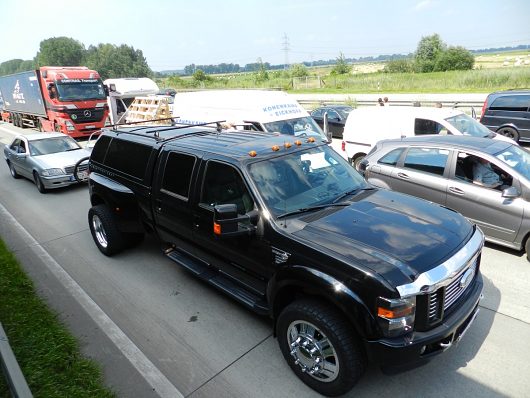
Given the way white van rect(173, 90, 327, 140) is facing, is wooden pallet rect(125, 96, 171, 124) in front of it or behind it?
behind

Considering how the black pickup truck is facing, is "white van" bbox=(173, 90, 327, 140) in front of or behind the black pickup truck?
behind

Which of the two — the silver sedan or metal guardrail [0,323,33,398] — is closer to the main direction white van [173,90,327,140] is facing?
the metal guardrail

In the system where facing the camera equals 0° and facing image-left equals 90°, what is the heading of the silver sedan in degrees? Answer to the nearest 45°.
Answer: approximately 315°

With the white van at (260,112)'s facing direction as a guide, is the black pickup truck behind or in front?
in front

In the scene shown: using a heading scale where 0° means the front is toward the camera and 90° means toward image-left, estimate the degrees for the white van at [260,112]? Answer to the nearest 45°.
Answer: approximately 315°

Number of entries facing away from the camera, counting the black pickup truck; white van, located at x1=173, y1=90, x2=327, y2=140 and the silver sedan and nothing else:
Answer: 0

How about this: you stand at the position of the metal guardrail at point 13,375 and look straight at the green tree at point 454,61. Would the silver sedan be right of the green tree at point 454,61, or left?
left

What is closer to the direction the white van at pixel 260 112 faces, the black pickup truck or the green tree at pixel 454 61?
the black pickup truck

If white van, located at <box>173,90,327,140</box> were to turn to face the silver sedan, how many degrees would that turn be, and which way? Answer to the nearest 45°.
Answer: approximately 135° to its right
